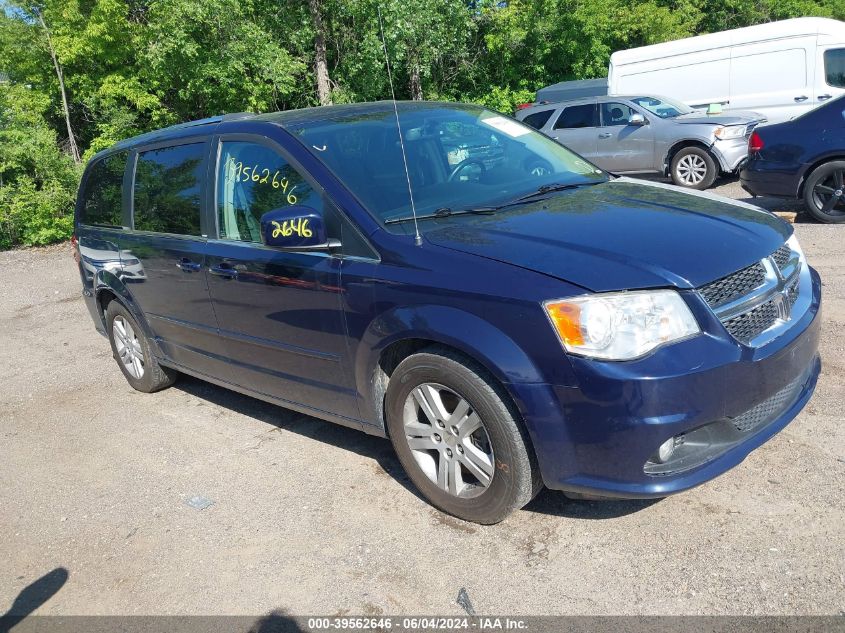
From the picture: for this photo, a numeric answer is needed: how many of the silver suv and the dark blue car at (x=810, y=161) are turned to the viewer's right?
2

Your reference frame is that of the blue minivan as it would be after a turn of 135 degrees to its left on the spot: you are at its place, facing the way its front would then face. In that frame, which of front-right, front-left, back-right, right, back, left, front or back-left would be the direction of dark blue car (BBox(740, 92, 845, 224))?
front-right

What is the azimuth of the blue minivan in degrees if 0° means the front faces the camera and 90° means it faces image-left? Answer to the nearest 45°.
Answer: approximately 315°

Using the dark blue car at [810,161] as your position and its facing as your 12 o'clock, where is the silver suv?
The silver suv is roughly at 8 o'clock from the dark blue car.

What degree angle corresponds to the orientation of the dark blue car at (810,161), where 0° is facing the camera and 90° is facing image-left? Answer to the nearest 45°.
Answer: approximately 270°

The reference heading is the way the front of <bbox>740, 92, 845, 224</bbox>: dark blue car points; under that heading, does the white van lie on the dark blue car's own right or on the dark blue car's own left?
on the dark blue car's own left

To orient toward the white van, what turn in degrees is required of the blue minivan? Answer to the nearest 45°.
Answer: approximately 90° to its left

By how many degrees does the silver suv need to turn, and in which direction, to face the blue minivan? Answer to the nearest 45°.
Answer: approximately 90° to its right

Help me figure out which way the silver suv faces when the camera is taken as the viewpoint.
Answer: facing to the right of the viewer
